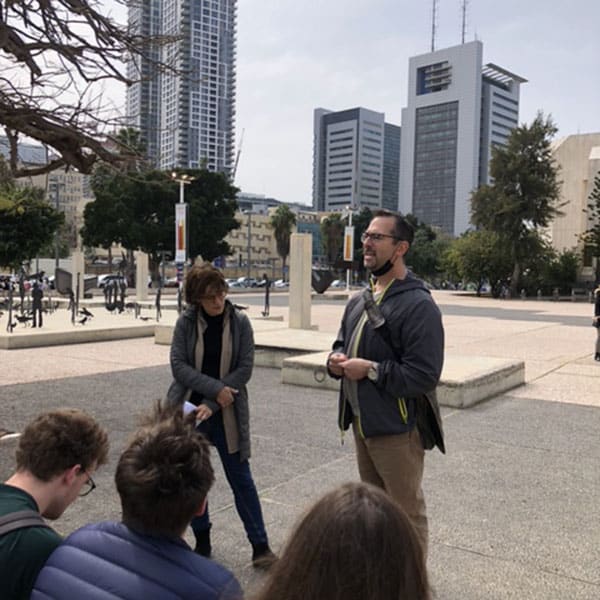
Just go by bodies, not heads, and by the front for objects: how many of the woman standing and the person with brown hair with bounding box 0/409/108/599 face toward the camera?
1

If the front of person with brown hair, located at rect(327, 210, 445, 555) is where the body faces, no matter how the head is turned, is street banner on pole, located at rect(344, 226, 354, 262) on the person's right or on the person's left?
on the person's right

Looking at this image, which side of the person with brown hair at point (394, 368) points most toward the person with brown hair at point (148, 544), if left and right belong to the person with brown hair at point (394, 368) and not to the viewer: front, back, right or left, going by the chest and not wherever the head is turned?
front

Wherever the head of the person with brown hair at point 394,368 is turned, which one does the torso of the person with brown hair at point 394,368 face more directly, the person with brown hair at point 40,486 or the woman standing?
the person with brown hair

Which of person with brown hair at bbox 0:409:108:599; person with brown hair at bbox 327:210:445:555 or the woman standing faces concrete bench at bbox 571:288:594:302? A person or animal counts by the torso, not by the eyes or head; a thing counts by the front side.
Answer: person with brown hair at bbox 0:409:108:599

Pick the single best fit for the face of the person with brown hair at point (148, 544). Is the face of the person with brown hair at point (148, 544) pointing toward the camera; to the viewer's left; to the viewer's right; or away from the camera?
away from the camera

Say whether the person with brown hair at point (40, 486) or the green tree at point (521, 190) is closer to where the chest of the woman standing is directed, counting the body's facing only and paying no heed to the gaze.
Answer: the person with brown hair

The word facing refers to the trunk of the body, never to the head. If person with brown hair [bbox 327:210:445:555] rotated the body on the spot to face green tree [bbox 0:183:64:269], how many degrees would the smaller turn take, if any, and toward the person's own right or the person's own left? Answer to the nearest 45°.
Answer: approximately 90° to the person's own right

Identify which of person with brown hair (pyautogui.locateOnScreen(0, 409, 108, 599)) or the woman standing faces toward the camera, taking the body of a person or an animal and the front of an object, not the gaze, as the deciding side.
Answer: the woman standing

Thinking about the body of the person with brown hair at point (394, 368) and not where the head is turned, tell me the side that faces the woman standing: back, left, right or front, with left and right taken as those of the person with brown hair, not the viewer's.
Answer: right

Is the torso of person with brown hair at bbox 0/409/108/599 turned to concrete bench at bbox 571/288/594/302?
yes

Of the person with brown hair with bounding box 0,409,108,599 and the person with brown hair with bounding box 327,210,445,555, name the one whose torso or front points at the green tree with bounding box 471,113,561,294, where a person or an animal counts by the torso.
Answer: the person with brown hair with bounding box 0,409,108,599

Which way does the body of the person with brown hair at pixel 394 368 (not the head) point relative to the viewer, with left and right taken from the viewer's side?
facing the viewer and to the left of the viewer

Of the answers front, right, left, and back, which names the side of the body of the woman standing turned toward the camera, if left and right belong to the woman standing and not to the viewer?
front

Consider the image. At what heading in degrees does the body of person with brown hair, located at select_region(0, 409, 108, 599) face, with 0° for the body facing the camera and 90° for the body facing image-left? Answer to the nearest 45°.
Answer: approximately 225°

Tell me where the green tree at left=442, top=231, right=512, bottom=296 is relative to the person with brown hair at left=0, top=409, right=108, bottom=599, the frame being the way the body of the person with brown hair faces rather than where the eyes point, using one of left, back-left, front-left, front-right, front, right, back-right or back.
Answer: front

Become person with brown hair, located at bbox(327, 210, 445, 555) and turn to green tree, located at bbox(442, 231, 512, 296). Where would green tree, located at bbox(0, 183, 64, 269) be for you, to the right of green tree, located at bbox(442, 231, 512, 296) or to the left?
left

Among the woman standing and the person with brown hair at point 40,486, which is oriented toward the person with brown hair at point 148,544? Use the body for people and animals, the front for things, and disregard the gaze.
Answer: the woman standing
